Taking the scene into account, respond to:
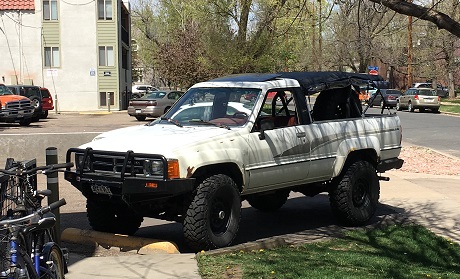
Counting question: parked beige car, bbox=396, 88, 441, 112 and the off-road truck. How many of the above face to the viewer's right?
0

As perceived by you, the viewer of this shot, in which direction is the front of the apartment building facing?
facing to the right of the viewer

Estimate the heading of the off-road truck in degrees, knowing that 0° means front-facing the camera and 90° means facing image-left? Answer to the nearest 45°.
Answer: approximately 45°
